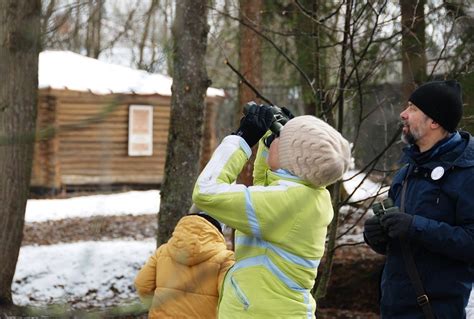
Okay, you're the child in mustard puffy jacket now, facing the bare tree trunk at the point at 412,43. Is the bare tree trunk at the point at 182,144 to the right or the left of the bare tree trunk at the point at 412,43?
left

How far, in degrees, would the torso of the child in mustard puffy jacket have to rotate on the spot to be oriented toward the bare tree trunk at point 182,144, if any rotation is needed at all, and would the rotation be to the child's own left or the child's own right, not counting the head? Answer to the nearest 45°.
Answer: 0° — they already face it

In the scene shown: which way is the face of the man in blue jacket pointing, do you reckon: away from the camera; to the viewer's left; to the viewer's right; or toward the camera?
to the viewer's left

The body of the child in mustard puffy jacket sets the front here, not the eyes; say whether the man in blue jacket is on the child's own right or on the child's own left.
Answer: on the child's own right

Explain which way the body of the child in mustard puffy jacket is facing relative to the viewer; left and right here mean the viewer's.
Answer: facing away from the viewer

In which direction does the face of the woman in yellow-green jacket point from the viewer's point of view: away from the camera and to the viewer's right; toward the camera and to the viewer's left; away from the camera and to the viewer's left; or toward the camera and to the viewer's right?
away from the camera and to the viewer's left

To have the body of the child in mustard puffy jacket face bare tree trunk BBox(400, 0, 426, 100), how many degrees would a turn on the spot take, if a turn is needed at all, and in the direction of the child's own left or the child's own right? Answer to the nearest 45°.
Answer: approximately 45° to the child's own right
